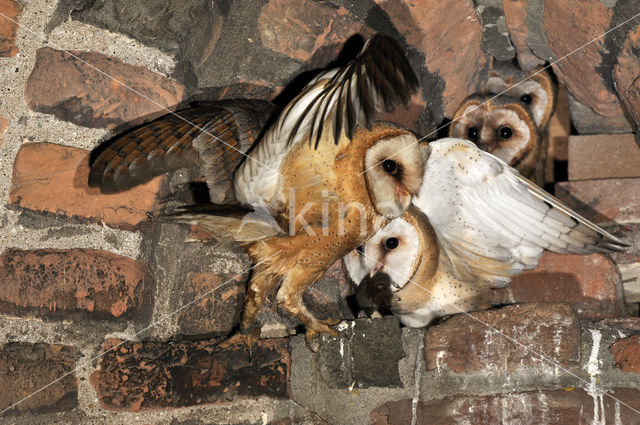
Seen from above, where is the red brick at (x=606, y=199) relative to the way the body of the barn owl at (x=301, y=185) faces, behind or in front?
in front

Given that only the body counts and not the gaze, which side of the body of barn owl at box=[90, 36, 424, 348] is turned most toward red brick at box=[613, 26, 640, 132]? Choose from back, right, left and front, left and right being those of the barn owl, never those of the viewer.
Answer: front

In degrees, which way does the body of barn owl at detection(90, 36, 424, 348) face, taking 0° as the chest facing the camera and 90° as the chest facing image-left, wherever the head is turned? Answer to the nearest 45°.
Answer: approximately 270°

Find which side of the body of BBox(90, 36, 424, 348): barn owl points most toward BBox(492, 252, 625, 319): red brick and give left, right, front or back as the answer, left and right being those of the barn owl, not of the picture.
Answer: front
